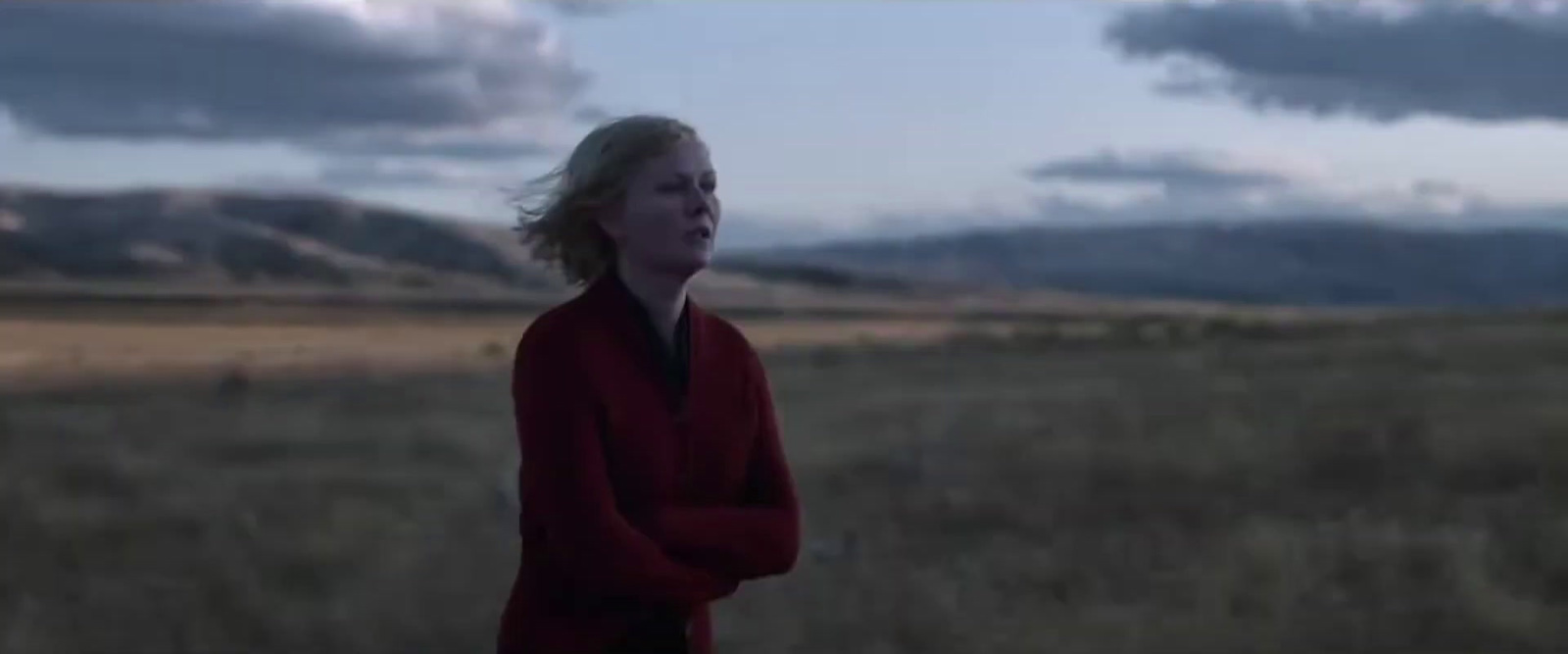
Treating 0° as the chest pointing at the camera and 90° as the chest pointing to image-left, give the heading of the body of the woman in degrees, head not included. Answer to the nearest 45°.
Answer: approximately 315°
